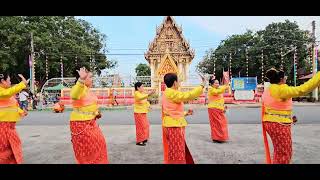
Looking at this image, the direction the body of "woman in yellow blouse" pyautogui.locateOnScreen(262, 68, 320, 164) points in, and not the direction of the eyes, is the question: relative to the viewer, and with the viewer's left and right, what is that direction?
facing away from the viewer and to the right of the viewer

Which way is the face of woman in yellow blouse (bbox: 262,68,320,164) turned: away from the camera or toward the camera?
away from the camera

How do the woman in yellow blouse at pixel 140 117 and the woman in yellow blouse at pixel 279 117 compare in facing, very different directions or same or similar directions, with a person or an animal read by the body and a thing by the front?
same or similar directions

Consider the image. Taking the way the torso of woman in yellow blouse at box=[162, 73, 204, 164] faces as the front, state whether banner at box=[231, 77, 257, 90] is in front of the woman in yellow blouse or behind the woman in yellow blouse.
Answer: in front

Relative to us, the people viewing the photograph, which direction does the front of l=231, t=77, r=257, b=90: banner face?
facing the viewer

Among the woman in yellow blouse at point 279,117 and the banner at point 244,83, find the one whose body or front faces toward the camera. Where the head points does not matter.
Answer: the banner

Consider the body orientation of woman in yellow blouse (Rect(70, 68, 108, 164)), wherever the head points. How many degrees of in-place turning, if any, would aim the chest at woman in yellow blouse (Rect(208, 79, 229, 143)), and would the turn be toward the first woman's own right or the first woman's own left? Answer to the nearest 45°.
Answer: approximately 45° to the first woman's own left
